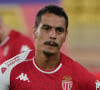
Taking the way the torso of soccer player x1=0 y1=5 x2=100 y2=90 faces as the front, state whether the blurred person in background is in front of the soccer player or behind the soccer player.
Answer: behind

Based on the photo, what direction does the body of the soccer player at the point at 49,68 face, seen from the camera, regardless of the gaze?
toward the camera
